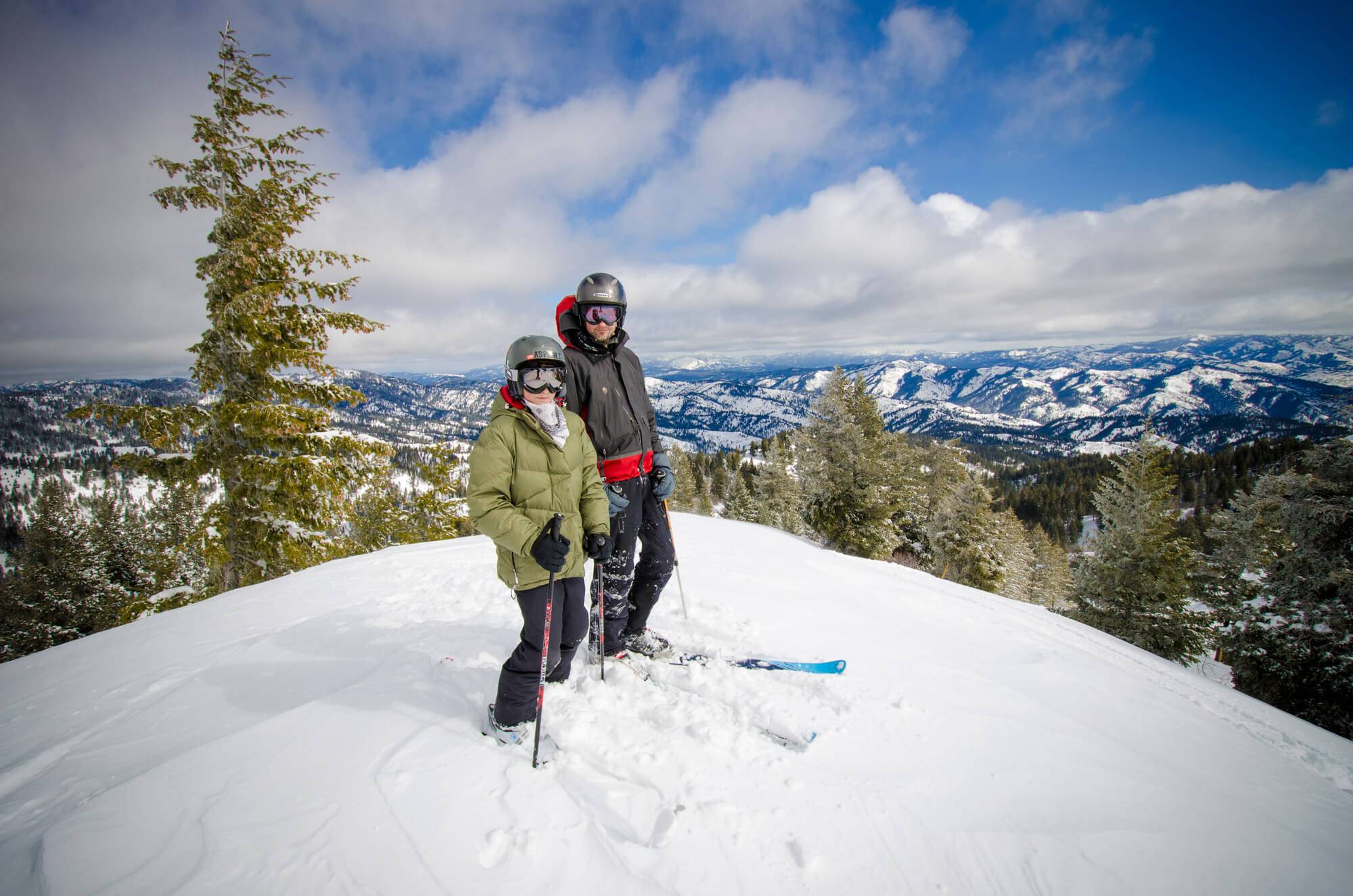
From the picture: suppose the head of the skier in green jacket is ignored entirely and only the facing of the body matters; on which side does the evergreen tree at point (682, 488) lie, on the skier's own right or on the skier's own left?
on the skier's own left

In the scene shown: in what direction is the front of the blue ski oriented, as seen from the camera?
facing to the right of the viewer

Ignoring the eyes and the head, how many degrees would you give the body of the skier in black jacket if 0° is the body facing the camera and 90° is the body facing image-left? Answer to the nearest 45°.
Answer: approximately 315°

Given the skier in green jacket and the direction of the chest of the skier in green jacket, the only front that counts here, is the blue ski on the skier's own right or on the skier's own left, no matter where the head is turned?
on the skier's own left

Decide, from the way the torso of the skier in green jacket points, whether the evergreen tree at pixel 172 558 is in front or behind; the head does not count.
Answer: behind

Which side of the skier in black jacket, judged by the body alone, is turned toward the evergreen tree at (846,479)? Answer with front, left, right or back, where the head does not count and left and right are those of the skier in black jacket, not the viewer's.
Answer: left
